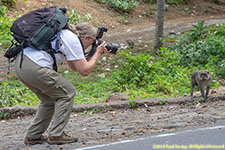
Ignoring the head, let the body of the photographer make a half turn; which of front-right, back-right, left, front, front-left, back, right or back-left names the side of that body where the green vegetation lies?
back-right

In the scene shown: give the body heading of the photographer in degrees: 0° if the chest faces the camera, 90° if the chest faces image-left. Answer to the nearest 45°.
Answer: approximately 270°

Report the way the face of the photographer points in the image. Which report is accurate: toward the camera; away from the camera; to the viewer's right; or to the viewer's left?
to the viewer's right
